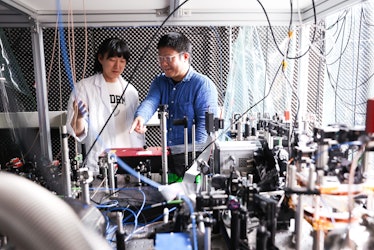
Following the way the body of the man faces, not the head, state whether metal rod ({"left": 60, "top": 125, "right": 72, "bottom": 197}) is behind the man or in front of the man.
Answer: in front

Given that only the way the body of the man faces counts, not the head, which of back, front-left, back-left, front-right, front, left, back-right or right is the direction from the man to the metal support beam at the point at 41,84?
front-right

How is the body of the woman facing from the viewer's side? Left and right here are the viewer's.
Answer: facing the viewer and to the right of the viewer

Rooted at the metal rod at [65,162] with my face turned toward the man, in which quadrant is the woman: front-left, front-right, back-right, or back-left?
front-left

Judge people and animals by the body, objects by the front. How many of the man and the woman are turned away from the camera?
0

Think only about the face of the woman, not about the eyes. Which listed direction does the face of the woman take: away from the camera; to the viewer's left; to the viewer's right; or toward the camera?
toward the camera

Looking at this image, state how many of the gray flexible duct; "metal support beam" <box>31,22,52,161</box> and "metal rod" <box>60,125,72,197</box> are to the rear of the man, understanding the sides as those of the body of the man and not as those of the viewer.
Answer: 0

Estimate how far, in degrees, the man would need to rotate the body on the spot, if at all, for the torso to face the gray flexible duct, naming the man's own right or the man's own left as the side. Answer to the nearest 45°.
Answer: approximately 45° to the man's own left

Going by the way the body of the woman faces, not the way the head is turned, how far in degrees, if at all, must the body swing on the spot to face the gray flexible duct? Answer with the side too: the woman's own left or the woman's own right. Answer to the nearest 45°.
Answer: approximately 45° to the woman's own right

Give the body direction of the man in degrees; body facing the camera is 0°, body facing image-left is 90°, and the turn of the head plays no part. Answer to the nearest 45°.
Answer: approximately 45°

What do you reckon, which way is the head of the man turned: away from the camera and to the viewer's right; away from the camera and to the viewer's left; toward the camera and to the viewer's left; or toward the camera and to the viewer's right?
toward the camera and to the viewer's left

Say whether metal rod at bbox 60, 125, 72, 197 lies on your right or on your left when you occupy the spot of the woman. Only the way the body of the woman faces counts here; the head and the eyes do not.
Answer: on your right

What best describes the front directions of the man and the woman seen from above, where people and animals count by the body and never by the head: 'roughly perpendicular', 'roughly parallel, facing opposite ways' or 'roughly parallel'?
roughly perpendicular
